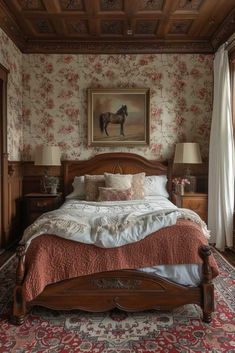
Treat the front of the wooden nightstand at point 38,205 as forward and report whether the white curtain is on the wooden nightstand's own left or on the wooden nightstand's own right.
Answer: on the wooden nightstand's own left

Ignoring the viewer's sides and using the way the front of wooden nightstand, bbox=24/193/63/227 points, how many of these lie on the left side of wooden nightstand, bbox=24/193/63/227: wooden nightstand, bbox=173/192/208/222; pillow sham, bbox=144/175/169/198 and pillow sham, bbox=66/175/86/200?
3

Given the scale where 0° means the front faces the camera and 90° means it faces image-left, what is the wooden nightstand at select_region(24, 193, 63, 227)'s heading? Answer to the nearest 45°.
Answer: approximately 0°

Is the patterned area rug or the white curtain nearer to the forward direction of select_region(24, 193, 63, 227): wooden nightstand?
the patterned area rug

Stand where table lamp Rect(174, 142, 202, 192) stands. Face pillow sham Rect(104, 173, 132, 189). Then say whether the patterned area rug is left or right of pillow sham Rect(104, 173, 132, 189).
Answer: left

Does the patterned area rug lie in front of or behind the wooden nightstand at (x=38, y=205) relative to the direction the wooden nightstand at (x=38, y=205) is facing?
in front

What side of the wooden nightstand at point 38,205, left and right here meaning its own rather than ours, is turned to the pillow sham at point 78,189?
left

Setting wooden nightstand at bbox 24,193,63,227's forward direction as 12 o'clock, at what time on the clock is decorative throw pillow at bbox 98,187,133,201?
The decorative throw pillow is roughly at 10 o'clock from the wooden nightstand.

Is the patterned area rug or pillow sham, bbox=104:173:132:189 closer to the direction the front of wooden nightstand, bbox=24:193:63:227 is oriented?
the patterned area rug

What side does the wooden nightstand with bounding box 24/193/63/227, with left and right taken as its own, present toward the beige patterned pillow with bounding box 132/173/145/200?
left

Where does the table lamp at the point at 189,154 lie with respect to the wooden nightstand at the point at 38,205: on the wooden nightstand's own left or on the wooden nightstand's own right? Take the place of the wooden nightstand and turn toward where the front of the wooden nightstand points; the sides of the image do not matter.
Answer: on the wooden nightstand's own left

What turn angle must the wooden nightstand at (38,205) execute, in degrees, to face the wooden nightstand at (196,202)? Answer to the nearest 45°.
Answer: approximately 90° to its left

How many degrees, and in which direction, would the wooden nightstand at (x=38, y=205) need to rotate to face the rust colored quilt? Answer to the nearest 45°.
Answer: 0° — it already faces it
